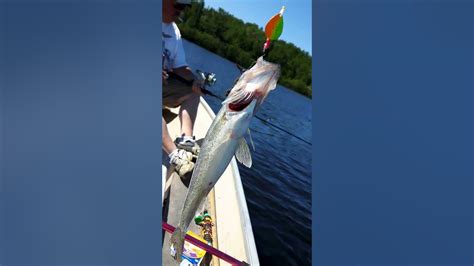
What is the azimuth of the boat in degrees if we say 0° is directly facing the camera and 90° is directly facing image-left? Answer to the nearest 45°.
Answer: approximately 180°

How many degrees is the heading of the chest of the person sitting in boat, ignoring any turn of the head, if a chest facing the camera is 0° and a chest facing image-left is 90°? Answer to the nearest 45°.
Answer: approximately 315°
